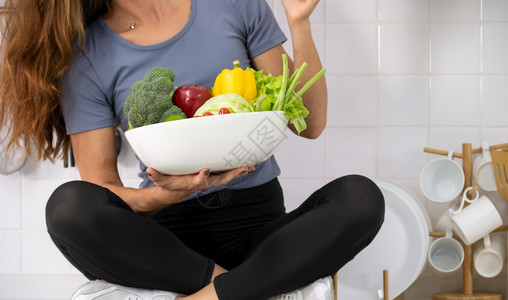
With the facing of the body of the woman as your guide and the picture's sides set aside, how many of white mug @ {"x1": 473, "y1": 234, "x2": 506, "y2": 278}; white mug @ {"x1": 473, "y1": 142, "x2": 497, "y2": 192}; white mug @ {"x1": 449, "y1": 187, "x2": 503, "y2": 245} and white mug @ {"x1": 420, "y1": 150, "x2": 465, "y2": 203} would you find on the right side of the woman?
0

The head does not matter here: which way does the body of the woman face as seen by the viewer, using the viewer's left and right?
facing the viewer

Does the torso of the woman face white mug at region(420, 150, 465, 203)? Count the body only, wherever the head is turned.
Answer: no

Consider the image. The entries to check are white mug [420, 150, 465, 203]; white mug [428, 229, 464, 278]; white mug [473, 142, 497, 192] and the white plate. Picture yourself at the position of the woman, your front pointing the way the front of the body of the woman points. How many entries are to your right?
0

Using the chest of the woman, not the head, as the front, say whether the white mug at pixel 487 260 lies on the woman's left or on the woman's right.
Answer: on the woman's left

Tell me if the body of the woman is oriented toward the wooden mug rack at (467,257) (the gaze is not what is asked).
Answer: no

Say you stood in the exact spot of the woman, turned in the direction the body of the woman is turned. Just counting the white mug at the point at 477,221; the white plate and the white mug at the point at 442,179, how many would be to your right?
0

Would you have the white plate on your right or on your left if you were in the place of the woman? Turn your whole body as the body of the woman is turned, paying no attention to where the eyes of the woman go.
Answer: on your left

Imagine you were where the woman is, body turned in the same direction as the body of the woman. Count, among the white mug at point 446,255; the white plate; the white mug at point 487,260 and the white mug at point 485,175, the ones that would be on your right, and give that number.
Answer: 0

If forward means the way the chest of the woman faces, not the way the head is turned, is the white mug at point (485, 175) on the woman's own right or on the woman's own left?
on the woman's own left

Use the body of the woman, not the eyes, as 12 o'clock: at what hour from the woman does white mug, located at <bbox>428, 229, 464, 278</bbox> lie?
The white mug is roughly at 8 o'clock from the woman.
